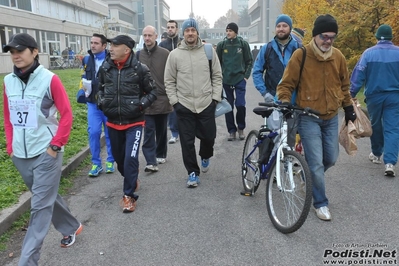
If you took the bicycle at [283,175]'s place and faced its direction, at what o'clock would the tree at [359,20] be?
The tree is roughly at 8 o'clock from the bicycle.

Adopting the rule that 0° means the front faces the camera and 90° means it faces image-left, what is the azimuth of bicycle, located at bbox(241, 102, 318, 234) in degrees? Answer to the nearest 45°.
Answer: approximately 315°
